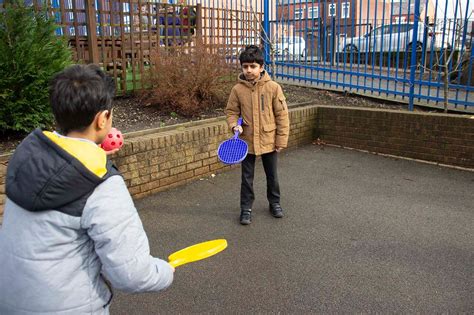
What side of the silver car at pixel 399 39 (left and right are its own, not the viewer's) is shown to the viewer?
left

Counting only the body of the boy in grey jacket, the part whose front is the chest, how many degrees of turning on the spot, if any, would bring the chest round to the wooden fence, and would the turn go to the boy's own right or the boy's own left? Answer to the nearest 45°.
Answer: approximately 45° to the boy's own left

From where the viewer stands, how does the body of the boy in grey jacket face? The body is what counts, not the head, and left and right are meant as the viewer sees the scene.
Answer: facing away from the viewer and to the right of the viewer

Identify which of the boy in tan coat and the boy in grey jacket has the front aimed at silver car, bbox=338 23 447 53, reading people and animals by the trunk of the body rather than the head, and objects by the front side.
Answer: the boy in grey jacket

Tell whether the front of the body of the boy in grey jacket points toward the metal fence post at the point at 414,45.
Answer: yes

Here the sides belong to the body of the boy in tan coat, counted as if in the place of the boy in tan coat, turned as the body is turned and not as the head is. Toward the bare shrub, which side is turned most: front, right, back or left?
back

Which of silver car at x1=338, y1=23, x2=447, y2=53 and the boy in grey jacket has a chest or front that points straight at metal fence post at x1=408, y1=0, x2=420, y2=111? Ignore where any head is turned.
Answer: the boy in grey jacket

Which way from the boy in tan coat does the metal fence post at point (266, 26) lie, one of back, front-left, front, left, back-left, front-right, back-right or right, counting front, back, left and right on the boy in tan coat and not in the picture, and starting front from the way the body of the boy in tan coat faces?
back

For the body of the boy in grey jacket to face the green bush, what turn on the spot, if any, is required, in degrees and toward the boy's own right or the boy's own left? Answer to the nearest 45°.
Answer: approximately 45° to the boy's own left

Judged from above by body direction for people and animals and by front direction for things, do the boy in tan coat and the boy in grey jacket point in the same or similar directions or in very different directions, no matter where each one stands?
very different directions

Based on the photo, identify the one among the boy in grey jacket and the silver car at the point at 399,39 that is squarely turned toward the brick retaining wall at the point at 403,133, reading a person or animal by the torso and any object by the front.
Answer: the boy in grey jacket

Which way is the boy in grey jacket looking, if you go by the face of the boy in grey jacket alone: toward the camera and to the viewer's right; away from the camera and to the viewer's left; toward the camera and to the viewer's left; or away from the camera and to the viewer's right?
away from the camera and to the viewer's right

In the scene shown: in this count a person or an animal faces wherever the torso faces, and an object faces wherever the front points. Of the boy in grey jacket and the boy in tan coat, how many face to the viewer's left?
0

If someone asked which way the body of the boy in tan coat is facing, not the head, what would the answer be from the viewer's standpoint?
toward the camera

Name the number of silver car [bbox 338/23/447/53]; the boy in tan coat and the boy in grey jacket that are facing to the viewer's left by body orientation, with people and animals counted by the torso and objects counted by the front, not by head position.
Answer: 1

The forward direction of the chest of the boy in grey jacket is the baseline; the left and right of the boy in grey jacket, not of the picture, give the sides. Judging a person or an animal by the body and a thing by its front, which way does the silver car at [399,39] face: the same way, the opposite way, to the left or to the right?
to the left
